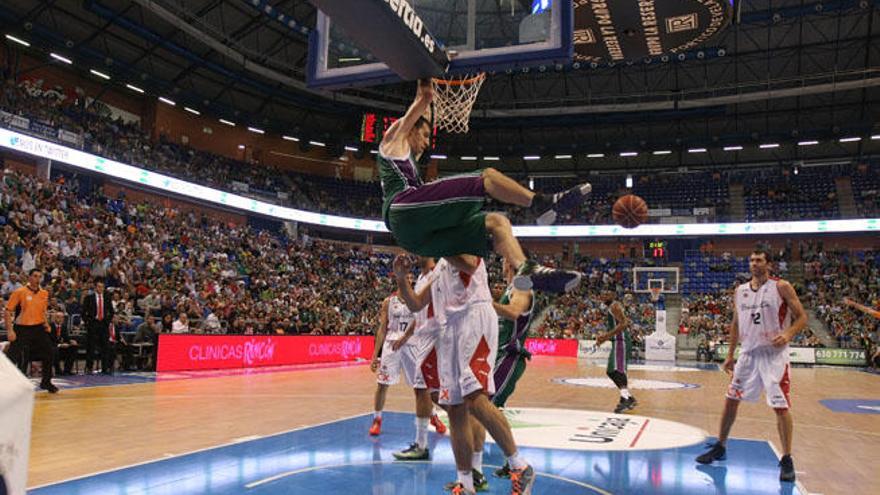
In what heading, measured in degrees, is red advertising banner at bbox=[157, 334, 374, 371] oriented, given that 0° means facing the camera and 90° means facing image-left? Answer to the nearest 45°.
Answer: approximately 315°

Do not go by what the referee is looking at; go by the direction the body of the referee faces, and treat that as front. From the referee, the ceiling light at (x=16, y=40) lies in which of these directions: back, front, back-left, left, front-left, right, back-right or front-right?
back-left

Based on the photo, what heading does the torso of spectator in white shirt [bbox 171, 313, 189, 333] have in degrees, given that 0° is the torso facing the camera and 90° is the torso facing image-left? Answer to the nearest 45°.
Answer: approximately 315°

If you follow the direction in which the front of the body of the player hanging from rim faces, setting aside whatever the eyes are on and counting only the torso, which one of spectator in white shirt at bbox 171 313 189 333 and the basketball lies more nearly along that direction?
the basketball

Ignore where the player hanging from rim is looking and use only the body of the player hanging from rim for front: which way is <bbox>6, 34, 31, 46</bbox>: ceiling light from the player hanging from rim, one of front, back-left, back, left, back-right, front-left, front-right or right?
back-left

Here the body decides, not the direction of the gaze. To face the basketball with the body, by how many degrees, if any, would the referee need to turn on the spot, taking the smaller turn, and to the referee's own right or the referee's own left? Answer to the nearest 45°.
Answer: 0° — they already face it

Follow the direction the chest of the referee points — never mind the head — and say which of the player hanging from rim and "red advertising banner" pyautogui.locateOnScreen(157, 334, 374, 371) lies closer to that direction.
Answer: the player hanging from rim

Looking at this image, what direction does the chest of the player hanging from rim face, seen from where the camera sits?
to the viewer's right
